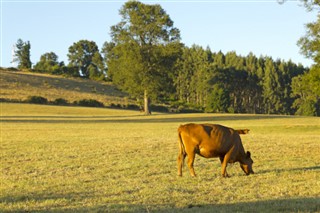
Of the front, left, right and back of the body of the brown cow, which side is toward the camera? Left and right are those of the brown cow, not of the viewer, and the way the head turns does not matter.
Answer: right
